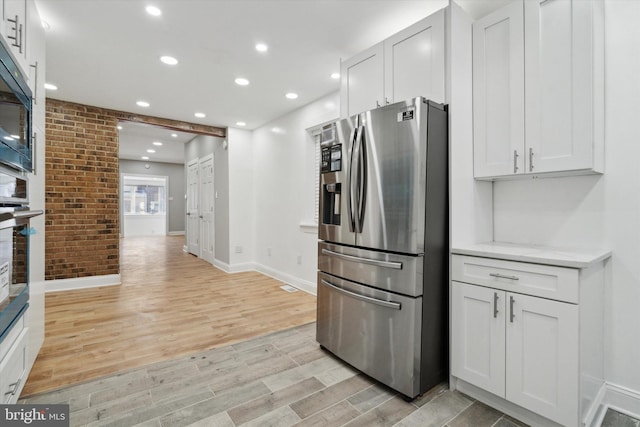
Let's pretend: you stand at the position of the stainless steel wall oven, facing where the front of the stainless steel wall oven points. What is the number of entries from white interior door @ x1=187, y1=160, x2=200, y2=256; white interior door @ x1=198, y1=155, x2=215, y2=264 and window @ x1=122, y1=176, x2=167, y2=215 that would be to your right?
0

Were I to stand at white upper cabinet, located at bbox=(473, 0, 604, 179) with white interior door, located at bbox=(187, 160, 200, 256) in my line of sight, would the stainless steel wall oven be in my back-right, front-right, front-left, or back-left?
front-left

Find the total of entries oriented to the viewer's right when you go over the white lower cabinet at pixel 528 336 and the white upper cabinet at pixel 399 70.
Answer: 0

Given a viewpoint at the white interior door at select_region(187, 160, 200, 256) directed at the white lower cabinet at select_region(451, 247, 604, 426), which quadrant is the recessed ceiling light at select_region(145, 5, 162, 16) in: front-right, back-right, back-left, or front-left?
front-right

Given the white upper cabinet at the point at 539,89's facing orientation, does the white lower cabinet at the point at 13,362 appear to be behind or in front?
in front

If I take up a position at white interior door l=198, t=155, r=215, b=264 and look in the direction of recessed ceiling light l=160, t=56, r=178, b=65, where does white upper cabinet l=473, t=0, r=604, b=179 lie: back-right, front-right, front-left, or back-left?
front-left

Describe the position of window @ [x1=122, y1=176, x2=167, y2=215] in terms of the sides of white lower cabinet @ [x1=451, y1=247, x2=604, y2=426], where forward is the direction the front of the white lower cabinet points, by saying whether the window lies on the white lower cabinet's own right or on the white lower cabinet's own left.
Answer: on the white lower cabinet's own right

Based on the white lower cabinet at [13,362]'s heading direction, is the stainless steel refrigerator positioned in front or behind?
in front

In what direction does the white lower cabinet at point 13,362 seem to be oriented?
to the viewer's right

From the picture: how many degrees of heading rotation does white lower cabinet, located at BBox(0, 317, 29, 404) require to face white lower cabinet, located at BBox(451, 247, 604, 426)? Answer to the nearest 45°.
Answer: approximately 45° to its right

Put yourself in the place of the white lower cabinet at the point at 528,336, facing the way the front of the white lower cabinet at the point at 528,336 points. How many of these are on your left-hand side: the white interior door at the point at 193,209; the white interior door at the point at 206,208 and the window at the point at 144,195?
0

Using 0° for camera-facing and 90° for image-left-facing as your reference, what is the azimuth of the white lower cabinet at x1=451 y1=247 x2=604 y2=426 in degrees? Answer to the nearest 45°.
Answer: approximately 45°

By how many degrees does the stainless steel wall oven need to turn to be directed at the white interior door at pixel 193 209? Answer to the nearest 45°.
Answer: approximately 45° to its left

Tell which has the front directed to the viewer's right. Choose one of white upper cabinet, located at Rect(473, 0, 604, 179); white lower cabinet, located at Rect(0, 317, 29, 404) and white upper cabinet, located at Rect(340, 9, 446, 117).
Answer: the white lower cabinet

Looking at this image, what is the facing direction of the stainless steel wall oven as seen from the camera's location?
facing to the right of the viewer

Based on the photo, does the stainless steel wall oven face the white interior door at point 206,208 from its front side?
no

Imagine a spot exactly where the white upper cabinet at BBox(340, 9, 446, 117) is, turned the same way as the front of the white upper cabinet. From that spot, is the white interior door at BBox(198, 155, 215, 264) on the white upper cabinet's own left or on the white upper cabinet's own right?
on the white upper cabinet's own right

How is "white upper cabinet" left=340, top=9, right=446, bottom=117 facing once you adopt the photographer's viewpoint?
facing the viewer and to the left of the viewer
